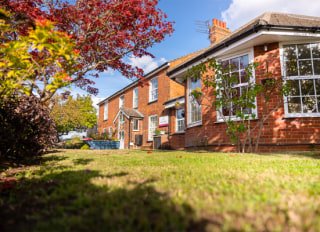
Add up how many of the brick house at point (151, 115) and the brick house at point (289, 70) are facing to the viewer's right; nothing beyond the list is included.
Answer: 0

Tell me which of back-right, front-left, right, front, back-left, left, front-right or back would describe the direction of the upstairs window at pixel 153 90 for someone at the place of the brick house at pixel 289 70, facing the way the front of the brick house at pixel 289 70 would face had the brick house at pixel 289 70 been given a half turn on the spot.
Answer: left

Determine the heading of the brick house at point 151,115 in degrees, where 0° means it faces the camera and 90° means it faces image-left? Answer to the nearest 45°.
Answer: approximately 45°

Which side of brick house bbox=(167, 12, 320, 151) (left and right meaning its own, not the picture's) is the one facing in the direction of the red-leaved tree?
front

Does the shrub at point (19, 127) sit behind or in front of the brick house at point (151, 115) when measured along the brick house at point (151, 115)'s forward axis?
in front

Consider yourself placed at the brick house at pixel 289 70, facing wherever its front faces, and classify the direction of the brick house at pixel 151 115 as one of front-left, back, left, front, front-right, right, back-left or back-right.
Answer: right

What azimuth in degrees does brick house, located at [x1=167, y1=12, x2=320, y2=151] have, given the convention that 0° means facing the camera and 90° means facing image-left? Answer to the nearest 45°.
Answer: approximately 45°

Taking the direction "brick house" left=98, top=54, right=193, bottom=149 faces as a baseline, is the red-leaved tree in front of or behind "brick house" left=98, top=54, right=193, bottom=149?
in front
